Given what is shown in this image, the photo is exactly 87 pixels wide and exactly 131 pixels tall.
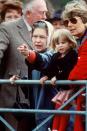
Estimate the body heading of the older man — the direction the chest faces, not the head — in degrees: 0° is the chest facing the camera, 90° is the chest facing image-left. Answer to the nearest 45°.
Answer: approximately 315°

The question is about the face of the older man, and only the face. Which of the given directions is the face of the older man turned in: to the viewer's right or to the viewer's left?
to the viewer's right
